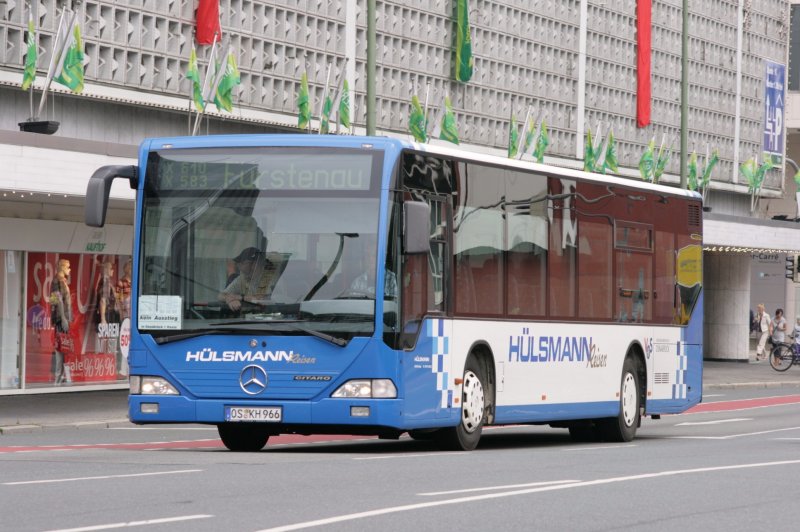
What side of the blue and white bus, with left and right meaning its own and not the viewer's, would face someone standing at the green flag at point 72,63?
right

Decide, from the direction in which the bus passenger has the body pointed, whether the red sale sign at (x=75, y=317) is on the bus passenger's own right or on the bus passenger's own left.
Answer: on the bus passenger's own right

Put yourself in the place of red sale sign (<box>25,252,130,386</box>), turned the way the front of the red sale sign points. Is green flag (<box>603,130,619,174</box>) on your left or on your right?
on your left

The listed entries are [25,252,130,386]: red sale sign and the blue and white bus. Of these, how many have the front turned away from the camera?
0

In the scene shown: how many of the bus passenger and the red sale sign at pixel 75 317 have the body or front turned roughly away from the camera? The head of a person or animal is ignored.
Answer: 0

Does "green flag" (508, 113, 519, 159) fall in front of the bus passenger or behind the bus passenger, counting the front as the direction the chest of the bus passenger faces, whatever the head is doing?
behind

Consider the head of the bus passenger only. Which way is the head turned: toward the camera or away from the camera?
toward the camera

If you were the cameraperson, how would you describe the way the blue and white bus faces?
facing the viewer and to the left of the viewer

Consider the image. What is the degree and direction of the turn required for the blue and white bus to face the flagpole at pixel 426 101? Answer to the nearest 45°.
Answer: approximately 135° to its right

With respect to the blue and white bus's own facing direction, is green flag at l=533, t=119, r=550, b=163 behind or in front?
behind

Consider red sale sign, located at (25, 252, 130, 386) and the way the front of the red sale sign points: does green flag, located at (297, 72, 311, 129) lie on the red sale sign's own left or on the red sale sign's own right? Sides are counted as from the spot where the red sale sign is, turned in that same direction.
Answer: on the red sale sign's own left

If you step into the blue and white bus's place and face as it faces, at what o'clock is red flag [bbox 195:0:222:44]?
The red flag is roughly at 4 o'clock from the blue and white bus.

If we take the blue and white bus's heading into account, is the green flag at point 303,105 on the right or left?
on its right
